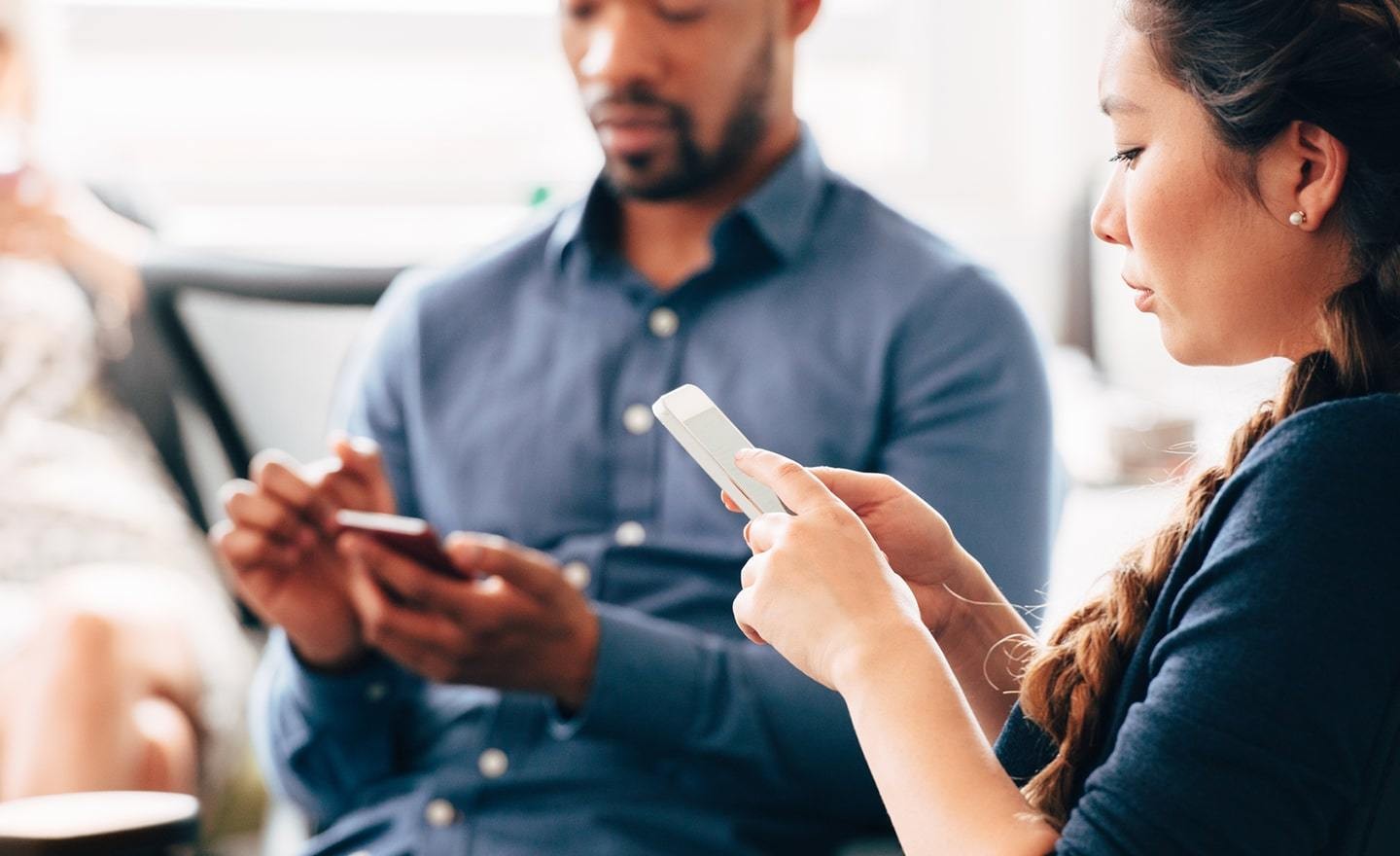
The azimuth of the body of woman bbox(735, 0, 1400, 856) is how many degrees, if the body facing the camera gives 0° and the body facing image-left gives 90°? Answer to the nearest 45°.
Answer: approximately 90°

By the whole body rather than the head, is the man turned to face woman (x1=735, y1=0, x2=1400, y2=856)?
no

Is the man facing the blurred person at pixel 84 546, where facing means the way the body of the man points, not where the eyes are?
no

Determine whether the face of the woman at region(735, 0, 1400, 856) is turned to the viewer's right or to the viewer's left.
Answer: to the viewer's left

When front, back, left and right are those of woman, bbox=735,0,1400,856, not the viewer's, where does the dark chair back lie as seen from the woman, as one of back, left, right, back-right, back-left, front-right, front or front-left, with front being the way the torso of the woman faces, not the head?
front-right

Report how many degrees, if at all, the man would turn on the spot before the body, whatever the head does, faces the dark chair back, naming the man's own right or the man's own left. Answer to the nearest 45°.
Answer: approximately 90° to the man's own right

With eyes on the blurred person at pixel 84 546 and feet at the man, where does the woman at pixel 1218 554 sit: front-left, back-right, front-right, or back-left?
back-left
